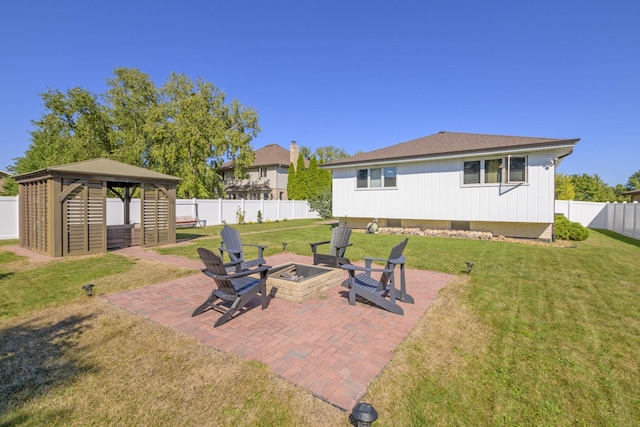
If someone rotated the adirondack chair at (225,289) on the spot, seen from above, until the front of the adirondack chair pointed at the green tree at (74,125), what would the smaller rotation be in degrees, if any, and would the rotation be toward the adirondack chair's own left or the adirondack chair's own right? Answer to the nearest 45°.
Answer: approximately 90° to the adirondack chair's own left

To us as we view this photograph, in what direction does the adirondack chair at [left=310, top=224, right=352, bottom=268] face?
facing the viewer and to the left of the viewer

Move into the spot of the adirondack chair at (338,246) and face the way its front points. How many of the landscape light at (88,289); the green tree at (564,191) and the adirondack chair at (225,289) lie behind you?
1

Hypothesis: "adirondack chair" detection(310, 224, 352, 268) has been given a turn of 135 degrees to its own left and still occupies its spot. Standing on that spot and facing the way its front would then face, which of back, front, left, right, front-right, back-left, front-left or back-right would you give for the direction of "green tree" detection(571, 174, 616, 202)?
front-left

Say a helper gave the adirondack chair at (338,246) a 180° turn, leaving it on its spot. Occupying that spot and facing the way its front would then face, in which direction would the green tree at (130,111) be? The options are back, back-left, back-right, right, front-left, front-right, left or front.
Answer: left

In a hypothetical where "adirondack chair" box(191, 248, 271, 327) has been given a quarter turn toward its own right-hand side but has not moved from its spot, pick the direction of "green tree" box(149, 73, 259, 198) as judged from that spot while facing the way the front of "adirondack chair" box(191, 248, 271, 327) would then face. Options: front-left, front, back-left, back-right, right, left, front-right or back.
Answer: back-left

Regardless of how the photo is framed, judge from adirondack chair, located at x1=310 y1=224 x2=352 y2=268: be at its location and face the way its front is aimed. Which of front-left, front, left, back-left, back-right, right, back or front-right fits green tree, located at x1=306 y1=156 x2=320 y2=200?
back-right

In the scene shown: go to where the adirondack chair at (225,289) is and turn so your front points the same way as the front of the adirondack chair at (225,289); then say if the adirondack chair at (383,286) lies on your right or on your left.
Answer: on your right

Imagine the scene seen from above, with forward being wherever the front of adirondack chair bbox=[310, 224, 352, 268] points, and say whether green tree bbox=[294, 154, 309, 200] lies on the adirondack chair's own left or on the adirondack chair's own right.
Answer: on the adirondack chair's own right

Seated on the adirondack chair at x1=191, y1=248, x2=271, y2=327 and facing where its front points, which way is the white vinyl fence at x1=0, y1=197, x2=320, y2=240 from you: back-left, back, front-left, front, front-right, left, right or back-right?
front-left

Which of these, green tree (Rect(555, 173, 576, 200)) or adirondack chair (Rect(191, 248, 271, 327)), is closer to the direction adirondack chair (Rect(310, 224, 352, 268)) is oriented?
the adirondack chair

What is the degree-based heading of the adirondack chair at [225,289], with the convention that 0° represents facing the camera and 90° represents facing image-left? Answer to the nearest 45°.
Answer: approximately 225°

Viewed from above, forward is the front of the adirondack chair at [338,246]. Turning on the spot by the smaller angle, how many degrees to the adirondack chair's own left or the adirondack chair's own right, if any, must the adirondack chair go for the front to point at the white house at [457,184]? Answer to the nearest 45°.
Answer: approximately 180°

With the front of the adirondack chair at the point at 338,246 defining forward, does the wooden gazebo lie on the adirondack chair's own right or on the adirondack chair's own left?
on the adirondack chair's own right

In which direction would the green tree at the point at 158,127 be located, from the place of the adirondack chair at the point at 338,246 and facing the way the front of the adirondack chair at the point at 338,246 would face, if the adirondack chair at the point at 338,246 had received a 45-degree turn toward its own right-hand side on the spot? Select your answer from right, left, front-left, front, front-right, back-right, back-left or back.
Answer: front-right

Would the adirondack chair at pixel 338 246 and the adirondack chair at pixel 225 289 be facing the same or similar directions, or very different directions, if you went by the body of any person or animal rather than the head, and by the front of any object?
very different directions

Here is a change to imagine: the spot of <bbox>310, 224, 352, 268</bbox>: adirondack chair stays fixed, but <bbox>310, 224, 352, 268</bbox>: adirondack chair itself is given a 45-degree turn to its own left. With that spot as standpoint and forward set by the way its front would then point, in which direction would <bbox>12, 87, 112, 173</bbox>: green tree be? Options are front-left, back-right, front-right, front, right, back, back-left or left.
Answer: back-right
